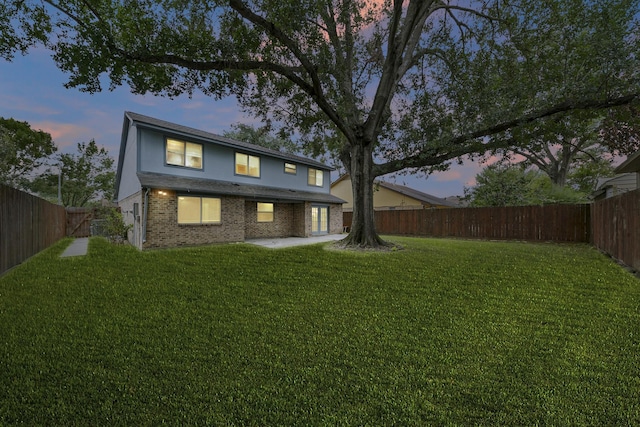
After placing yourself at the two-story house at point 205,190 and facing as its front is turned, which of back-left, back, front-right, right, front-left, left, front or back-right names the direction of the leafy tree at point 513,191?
back-right

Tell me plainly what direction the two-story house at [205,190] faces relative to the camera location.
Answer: facing away from the viewer and to the left of the viewer

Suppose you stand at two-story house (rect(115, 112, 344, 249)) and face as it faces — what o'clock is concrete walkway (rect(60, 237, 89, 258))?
The concrete walkway is roughly at 10 o'clock from the two-story house.

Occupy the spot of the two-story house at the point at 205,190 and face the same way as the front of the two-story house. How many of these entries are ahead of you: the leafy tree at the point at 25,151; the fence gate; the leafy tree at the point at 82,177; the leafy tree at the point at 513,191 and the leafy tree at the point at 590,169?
3

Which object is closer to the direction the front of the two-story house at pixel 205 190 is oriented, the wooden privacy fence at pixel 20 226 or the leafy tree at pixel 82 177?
the leafy tree

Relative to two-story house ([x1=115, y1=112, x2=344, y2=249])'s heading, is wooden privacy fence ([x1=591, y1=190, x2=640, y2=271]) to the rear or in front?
to the rear

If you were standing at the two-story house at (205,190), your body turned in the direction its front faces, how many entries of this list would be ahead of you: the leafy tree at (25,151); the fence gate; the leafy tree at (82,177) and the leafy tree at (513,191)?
3

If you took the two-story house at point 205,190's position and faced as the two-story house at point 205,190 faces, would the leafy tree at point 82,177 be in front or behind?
in front

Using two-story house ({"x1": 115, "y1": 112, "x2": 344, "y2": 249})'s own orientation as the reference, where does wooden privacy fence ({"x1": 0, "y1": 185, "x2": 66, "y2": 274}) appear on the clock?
The wooden privacy fence is roughly at 9 o'clock from the two-story house.
